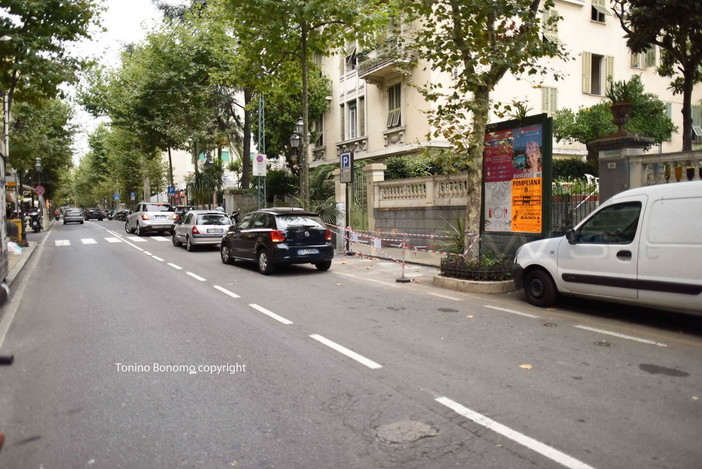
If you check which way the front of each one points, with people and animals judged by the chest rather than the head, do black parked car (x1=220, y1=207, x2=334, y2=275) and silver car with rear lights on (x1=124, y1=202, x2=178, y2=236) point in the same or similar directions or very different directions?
same or similar directions

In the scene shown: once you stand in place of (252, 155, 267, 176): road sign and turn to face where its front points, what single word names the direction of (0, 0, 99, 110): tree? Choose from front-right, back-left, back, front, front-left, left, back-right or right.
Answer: front-right

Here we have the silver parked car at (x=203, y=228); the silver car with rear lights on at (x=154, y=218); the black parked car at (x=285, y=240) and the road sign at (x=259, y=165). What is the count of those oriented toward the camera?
1

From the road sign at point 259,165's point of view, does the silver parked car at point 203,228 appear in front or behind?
in front

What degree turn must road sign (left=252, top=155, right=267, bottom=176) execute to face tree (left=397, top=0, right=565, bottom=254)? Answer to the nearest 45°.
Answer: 0° — it already faces it

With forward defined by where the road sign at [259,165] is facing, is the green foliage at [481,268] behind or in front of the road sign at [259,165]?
in front

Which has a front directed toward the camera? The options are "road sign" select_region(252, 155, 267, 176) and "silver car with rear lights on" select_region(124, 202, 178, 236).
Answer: the road sign

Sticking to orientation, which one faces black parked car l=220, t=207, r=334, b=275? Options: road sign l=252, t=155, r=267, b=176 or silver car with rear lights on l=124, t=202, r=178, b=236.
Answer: the road sign

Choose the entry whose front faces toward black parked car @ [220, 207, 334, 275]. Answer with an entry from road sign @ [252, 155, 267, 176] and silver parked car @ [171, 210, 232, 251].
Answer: the road sign

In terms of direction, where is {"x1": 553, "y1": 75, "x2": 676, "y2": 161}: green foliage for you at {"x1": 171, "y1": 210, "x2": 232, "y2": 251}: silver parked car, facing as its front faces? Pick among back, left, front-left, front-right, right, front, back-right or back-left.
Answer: back-right

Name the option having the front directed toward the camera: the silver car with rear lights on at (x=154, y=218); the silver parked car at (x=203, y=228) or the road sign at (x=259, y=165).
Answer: the road sign

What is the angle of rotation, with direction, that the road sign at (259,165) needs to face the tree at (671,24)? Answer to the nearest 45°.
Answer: approximately 45° to its left

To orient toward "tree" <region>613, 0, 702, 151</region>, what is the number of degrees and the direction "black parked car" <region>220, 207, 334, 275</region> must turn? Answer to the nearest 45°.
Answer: approximately 135° to its right

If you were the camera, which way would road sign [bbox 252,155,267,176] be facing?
facing the viewer

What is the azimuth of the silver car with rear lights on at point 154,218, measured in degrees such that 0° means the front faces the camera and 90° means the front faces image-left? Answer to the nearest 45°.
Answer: approximately 135°

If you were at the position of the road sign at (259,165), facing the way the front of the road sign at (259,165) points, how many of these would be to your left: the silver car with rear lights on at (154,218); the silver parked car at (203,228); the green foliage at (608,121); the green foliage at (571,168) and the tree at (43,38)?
2
